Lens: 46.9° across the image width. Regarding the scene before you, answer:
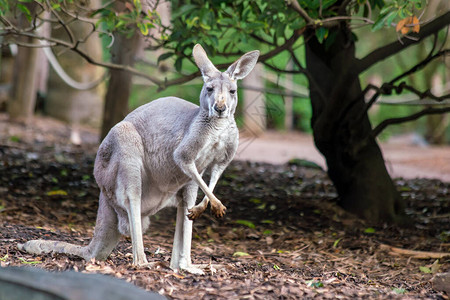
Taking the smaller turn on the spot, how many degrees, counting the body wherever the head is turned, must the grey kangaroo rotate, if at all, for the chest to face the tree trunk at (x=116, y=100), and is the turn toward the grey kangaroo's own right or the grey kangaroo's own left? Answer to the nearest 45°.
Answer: approximately 135° to the grey kangaroo's own left

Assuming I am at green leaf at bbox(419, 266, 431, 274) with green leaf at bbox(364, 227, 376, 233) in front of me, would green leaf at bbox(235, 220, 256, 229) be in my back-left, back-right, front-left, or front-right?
front-left

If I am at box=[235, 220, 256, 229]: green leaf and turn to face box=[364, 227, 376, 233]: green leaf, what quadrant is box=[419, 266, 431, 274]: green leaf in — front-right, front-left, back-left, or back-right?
front-right

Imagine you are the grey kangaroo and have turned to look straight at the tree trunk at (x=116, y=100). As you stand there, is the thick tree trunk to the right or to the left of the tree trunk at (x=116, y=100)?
right

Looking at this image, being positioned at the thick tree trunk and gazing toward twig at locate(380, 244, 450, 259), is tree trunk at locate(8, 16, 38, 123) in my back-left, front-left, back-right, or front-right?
back-right

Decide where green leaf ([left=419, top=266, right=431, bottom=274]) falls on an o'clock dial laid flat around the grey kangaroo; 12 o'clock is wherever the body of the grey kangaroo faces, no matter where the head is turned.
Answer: The green leaf is roughly at 10 o'clock from the grey kangaroo.

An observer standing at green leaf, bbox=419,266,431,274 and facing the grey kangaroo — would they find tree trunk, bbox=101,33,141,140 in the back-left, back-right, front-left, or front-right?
front-right

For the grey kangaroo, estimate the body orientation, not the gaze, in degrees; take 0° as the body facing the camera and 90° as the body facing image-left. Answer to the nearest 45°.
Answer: approximately 315°

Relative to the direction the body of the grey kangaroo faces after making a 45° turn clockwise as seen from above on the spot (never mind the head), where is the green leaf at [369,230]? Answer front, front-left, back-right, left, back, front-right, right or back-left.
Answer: back-left

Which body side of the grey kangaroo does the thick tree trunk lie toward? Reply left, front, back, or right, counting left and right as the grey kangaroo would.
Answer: left

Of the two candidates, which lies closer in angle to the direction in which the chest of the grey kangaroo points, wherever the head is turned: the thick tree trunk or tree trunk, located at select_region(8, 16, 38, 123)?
the thick tree trunk
